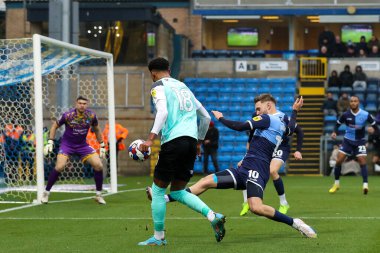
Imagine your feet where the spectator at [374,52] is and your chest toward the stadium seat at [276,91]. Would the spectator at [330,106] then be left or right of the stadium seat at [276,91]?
left

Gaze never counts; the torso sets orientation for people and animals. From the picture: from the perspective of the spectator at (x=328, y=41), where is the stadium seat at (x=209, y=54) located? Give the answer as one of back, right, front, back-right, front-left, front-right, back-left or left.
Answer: right

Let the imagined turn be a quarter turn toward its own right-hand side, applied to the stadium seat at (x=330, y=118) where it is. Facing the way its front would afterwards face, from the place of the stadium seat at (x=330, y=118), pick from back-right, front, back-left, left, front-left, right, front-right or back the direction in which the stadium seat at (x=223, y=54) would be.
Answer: front-right

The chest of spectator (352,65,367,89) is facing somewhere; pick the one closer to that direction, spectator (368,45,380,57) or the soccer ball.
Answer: the soccer ball

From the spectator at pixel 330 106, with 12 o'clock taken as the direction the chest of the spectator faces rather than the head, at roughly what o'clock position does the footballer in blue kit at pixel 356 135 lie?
The footballer in blue kit is roughly at 12 o'clock from the spectator.

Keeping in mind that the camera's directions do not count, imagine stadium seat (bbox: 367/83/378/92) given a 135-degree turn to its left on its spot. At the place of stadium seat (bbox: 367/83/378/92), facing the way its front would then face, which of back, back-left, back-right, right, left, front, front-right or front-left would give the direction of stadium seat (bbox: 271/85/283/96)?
back-left

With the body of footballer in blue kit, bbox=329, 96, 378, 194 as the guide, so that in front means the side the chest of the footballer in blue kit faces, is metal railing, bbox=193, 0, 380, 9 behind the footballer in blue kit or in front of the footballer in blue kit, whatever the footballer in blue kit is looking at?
behind

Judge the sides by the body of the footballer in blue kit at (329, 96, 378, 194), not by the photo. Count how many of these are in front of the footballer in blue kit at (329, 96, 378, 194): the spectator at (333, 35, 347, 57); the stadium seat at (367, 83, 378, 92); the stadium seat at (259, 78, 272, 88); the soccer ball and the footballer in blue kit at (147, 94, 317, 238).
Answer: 2

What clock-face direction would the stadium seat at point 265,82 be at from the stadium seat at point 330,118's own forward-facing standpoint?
the stadium seat at point 265,82 is roughly at 4 o'clock from the stadium seat at point 330,118.
